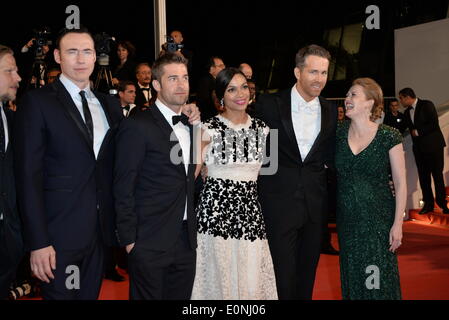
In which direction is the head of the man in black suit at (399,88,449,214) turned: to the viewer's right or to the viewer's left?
to the viewer's left

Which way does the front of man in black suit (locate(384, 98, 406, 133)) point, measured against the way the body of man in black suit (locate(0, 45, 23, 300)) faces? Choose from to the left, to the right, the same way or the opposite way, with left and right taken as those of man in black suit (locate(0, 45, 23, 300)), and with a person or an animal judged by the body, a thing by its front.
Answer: to the right

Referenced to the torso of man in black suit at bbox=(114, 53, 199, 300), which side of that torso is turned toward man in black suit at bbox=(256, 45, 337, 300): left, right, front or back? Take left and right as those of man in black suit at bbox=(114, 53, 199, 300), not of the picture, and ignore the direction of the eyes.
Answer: left

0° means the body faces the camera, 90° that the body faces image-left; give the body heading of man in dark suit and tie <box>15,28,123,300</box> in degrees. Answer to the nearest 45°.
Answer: approximately 315°

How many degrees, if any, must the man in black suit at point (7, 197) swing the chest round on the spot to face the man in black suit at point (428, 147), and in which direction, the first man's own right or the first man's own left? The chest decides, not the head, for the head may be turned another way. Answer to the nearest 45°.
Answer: approximately 90° to the first man's own left

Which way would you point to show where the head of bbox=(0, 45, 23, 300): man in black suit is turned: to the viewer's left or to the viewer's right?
to the viewer's right

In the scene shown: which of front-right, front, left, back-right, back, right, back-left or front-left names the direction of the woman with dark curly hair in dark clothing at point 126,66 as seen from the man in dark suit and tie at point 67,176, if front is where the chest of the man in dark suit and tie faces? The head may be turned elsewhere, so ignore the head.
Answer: back-left
